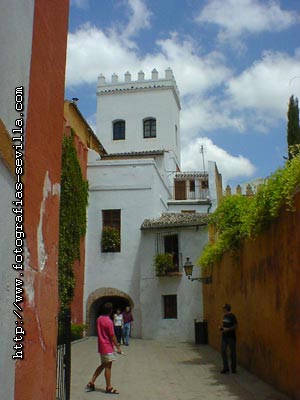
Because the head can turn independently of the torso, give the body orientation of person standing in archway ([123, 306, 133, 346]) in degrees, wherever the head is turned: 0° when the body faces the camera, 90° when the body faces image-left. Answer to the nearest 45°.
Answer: approximately 0°

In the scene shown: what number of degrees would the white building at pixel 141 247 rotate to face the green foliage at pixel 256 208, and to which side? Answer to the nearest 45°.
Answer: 0° — it already faces it

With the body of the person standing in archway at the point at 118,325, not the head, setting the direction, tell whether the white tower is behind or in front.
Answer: behind

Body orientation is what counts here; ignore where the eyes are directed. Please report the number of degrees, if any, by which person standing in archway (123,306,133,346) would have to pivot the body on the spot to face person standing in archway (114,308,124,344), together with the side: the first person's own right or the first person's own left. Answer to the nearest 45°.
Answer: approximately 45° to the first person's own right

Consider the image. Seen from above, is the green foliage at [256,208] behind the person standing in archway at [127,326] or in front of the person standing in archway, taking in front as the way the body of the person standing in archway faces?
in front

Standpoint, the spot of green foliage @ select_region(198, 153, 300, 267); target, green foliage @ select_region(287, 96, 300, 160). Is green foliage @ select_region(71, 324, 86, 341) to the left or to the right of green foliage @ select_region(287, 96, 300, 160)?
left
